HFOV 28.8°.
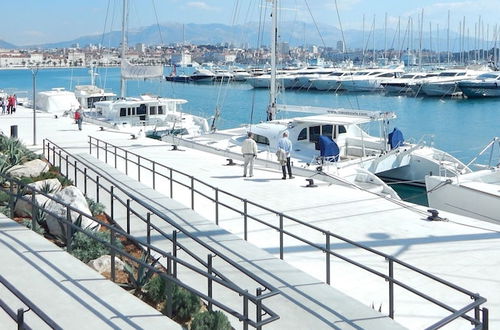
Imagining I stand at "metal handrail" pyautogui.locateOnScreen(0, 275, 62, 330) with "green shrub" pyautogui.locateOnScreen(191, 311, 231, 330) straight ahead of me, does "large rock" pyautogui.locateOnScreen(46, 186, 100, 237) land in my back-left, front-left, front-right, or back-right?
front-left

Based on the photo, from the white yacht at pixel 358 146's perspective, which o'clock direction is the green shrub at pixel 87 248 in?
The green shrub is roughly at 8 o'clock from the white yacht.

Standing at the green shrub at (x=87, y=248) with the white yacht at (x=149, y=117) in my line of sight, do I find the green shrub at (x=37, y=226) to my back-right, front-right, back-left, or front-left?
front-left

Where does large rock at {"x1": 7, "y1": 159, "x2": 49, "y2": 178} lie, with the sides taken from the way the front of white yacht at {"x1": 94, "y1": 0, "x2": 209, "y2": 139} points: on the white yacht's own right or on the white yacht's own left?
on the white yacht's own left

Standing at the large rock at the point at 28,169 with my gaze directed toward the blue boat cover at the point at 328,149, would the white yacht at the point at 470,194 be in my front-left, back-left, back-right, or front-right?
front-right

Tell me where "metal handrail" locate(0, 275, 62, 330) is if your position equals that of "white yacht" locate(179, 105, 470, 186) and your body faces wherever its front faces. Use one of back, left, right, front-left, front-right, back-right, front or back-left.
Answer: back-left

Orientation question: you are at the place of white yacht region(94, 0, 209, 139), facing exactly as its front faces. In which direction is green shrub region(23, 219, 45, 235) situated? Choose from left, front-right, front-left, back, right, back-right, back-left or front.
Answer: back-left

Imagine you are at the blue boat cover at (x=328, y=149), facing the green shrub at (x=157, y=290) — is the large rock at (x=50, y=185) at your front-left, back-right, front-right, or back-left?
front-right

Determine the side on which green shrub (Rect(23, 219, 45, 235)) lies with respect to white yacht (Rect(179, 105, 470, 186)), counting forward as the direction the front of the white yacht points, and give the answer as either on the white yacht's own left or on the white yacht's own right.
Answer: on the white yacht's own left

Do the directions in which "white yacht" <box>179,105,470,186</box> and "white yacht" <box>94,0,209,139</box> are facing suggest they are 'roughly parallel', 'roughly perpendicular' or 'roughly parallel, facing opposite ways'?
roughly parallel
